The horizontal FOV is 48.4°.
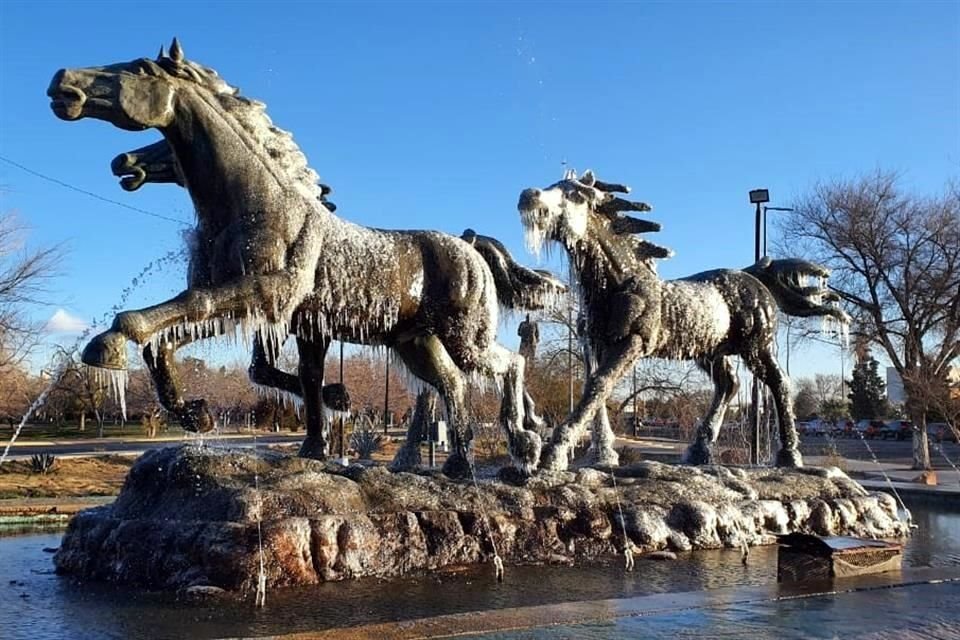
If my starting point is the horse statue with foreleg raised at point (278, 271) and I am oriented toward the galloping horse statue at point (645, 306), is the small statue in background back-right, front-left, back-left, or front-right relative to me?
front-left

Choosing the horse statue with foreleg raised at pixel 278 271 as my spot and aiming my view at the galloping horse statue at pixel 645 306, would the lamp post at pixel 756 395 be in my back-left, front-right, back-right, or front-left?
front-left

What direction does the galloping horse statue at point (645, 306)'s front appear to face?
to the viewer's left

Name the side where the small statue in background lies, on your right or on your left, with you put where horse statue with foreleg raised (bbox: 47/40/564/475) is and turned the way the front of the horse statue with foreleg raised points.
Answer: on your right

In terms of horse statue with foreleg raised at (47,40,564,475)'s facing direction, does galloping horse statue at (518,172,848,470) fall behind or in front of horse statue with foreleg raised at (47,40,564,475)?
behind

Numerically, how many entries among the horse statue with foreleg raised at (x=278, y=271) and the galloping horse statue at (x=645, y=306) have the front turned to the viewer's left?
2

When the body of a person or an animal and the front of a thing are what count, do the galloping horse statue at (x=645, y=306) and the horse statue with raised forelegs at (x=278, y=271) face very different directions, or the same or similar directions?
same or similar directions

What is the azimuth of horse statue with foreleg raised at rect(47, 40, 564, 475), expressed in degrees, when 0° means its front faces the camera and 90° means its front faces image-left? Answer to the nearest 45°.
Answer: approximately 90°

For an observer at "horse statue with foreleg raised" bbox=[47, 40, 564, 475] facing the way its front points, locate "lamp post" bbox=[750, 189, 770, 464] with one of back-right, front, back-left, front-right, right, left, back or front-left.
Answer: back-right
